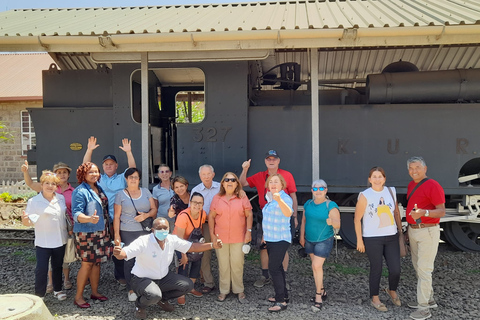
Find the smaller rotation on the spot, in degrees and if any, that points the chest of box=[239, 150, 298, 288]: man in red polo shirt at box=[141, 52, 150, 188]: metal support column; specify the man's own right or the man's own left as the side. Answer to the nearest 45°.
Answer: approximately 90° to the man's own right

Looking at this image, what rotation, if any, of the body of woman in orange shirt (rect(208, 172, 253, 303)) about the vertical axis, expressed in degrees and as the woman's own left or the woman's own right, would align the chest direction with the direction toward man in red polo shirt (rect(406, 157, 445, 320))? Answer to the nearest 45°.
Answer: approximately 90° to the woman's own left

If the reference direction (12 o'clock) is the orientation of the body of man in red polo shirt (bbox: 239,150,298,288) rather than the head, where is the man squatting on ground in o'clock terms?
The man squatting on ground is roughly at 2 o'clock from the man in red polo shirt.

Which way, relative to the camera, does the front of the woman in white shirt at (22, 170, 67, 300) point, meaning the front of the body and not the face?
toward the camera

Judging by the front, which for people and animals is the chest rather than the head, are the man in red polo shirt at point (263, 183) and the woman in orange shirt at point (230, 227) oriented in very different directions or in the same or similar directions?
same or similar directions

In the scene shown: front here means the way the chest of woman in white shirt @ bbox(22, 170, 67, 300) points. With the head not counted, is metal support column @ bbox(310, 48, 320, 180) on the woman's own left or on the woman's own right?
on the woman's own left

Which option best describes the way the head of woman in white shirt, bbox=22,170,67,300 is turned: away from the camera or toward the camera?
toward the camera

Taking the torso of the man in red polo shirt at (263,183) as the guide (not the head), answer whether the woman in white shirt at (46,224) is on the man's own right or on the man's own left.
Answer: on the man's own right

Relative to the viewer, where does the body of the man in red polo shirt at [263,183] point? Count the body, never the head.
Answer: toward the camera

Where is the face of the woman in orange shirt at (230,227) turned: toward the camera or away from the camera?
toward the camera

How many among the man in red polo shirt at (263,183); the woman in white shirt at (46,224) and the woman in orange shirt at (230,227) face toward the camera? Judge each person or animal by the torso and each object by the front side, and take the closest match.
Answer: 3

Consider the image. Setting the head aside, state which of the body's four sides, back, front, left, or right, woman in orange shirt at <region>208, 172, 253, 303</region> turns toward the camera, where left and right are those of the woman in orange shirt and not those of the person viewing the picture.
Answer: front

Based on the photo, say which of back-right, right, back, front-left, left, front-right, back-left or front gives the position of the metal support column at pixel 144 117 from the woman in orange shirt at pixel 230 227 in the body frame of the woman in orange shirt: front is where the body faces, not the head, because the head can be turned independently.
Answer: back-right
